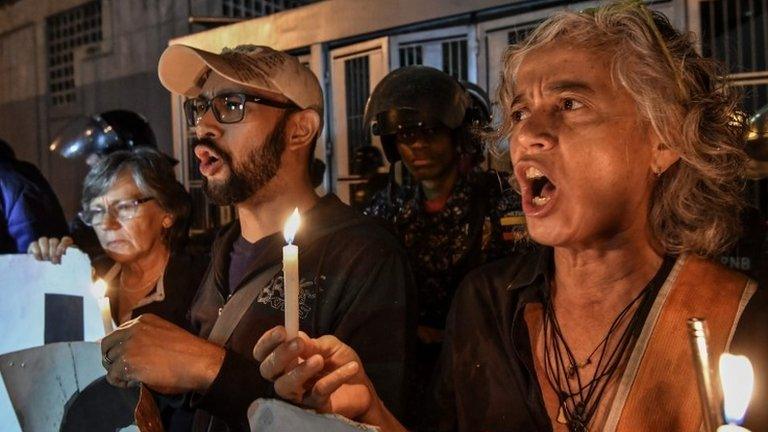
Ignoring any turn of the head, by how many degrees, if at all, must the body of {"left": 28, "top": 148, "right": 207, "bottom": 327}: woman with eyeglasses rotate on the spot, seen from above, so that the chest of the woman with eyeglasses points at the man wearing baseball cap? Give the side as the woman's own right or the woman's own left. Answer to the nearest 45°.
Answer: approximately 45° to the woman's own left

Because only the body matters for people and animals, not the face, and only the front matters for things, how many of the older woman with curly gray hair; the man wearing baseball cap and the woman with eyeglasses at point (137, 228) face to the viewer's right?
0

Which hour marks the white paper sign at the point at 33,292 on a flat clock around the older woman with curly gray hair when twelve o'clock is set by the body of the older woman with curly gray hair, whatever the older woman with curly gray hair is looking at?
The white paper sign is roughly at 2 o'clock from the older woman with curly gray hair.

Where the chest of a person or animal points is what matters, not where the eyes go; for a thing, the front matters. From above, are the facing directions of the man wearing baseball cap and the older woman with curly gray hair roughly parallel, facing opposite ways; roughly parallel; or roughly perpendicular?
roughly parallel

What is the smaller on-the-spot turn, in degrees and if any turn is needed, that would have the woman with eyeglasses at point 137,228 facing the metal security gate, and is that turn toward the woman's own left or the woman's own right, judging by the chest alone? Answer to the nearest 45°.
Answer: approximately 180°

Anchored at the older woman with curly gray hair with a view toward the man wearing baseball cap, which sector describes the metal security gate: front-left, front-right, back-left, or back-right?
front-right

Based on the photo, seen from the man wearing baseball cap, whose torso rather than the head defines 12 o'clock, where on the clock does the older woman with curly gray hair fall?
The older woman with curly gray hair is roughly at 9 o'clock from the man wearing baseball cap.

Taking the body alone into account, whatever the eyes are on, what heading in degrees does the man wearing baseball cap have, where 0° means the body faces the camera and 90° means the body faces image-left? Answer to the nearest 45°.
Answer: approximately 45°

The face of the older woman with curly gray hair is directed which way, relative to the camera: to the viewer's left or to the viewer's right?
to the viewer's left

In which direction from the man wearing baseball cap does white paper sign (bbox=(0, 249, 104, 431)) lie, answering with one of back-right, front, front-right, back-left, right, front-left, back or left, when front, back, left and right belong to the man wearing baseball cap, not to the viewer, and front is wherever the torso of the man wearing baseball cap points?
right

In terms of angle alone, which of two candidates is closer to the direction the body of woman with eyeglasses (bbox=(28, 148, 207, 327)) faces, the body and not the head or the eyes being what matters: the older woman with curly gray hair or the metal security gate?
the older woman with curly gray hair

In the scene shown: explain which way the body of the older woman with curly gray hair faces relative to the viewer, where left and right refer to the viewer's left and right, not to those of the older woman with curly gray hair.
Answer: facing the viewer and to the left of the viewer
